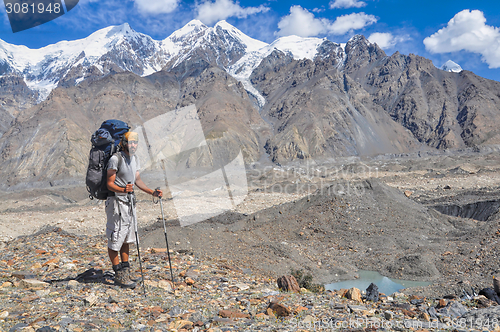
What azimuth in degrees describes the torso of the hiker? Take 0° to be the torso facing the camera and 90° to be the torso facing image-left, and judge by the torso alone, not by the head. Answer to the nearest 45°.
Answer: approximately 315°

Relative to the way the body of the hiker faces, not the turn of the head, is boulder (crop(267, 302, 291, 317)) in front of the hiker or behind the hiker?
in front

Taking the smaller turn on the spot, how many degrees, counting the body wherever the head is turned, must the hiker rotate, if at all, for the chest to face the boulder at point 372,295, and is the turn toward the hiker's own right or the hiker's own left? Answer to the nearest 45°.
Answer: approximately 45° to the hiker's own left

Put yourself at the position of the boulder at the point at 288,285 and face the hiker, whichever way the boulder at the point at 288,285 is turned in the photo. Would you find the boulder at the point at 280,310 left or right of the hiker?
left

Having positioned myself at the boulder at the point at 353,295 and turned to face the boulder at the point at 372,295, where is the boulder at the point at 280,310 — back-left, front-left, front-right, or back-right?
back-right

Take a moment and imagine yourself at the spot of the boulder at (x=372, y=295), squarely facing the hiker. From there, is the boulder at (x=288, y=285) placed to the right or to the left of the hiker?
right

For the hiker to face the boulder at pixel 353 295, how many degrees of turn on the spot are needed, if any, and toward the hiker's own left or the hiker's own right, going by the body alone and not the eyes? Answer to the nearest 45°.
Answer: approximately 45° to the hiker's own left

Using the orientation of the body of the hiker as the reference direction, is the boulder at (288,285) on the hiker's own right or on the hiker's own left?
on the hiker's own left
